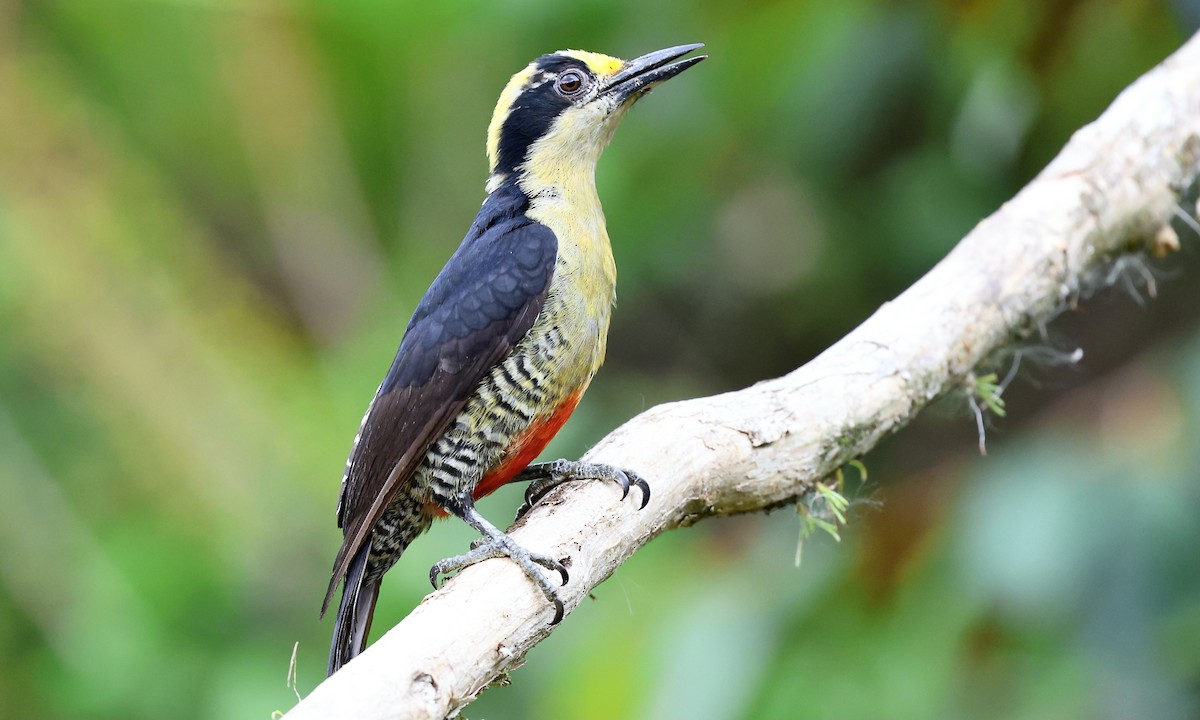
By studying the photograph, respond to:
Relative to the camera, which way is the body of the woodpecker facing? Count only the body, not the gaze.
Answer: to the viewer's right
